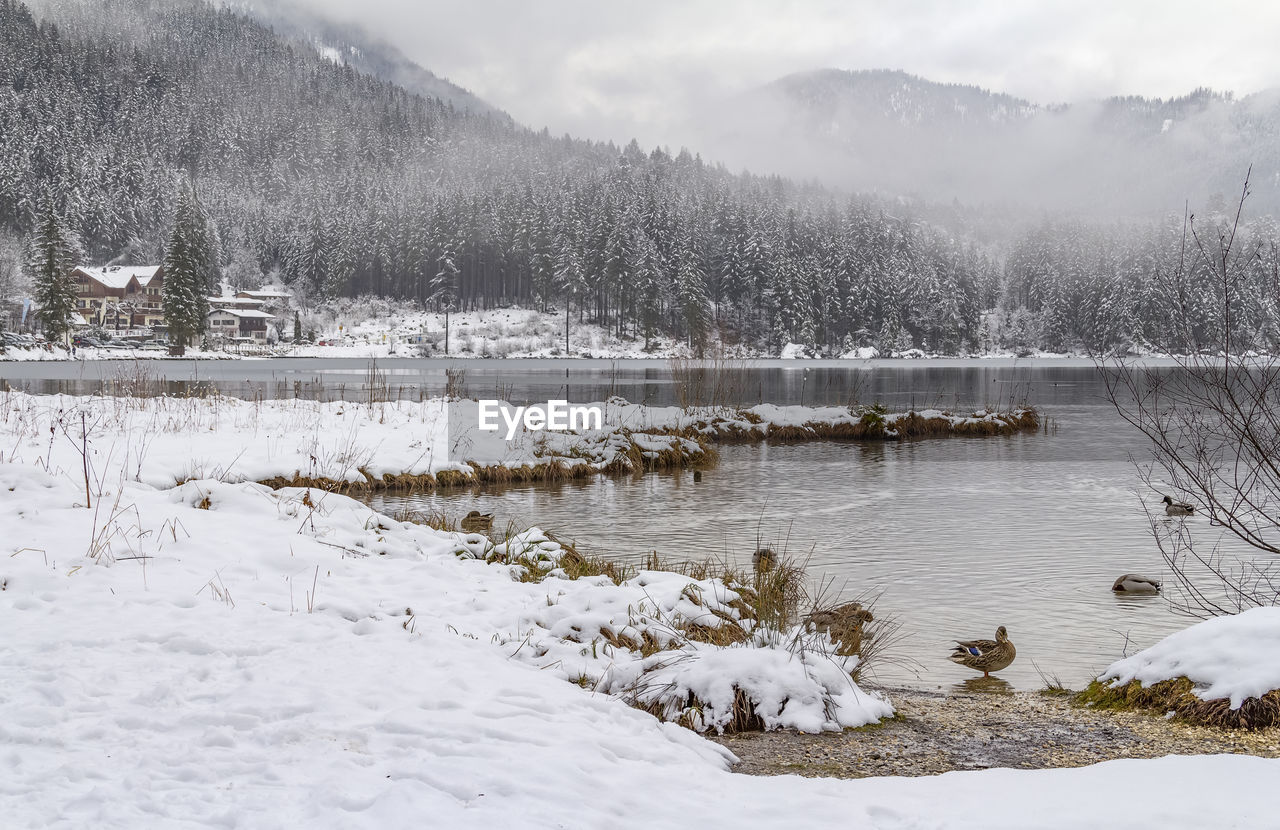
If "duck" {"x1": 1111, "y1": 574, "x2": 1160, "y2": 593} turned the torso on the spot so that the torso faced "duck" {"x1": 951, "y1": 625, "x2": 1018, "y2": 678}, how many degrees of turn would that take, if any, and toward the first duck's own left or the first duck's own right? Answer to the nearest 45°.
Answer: approximately 90° to the first duck's own left

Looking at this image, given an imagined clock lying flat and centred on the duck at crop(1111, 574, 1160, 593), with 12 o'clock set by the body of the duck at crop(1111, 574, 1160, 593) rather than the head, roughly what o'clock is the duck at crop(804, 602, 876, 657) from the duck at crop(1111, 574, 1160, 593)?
the duck at crop(804, 602, 876, 657) is roughly at 10 o'clock from the duck at crop(1111, 574, 1160, 593).

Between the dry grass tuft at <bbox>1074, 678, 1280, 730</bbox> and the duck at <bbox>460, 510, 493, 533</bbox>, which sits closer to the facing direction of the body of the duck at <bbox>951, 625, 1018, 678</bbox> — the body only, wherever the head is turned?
the dry grass tuft

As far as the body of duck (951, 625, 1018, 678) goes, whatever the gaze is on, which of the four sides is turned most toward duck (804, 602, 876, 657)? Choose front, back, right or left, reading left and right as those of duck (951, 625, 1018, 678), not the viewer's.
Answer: back

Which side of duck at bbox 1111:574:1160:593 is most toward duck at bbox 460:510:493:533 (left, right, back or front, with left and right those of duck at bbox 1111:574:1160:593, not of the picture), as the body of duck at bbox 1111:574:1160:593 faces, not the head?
front

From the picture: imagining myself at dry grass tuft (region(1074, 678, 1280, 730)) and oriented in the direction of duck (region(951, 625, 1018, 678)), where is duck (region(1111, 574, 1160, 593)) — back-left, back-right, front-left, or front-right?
front-right

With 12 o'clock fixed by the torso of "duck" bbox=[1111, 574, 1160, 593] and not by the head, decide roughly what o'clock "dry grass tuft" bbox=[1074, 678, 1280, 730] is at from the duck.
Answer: The dry grass tuft is roughly at 9 o'clock from the duck.

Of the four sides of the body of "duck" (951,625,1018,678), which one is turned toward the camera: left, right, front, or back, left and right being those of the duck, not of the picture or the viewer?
right

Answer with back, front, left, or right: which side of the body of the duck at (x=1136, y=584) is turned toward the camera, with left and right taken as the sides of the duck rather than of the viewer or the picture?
left

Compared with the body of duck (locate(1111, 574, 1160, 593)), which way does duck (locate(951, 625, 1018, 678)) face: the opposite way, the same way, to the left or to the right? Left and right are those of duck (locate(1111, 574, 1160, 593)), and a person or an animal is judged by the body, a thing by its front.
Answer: the opposite way
